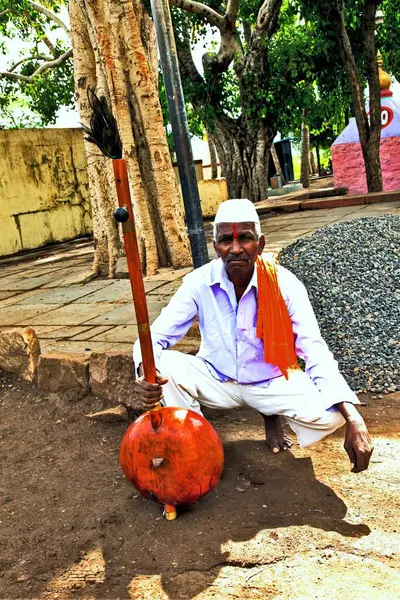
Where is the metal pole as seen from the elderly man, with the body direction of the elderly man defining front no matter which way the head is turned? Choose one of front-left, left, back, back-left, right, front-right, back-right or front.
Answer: back

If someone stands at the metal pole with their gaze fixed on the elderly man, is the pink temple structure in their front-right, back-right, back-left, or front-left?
back-left

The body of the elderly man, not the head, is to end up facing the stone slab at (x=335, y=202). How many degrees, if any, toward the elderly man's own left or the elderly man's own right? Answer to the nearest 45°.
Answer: approximately 180°

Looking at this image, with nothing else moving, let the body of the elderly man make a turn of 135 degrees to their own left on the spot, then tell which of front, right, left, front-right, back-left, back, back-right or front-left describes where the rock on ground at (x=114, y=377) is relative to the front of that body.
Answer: left

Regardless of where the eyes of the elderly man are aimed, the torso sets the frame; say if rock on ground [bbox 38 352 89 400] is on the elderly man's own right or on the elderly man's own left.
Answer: on the elderly man's own right

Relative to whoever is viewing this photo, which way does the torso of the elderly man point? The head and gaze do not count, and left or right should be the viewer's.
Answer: facing the viewer

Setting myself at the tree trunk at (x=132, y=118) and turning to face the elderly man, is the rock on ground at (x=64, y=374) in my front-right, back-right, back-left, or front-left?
front-right

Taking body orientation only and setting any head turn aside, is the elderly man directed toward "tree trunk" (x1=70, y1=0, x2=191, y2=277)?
no

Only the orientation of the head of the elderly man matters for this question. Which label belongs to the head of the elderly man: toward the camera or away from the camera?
toward the camera

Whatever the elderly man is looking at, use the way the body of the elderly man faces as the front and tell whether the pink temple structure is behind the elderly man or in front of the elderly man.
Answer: behind

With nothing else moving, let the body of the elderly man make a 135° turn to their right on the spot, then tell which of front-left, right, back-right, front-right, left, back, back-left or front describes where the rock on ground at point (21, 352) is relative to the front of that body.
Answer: front

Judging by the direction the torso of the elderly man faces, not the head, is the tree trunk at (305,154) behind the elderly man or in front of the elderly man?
behind

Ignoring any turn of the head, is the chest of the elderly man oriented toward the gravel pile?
no
